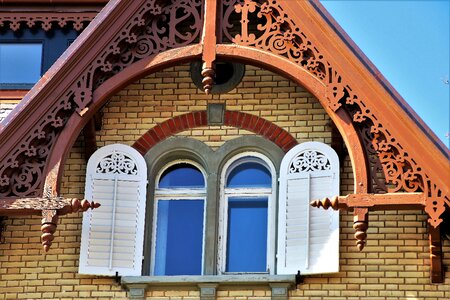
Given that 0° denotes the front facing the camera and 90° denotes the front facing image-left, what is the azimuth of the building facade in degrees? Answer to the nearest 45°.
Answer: approximately 0°
